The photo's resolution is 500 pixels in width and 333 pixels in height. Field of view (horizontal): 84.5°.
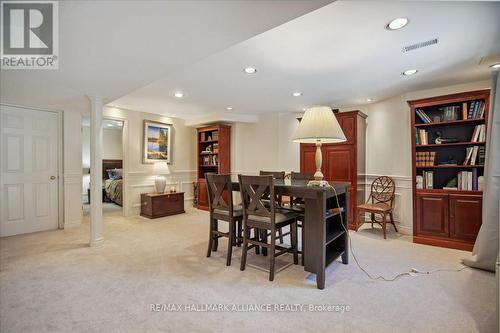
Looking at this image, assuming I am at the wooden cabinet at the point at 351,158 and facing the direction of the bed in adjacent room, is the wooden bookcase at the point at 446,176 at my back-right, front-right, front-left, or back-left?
back-left

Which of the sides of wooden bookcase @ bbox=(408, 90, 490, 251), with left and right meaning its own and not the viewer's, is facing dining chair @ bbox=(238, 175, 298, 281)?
front

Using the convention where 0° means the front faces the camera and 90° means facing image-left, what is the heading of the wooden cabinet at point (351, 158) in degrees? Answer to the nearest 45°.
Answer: approximately 45°

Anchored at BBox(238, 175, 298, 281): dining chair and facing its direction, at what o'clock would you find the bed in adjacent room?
The bed in adjacent room is roughly at 9 o'clock from the dining chair.

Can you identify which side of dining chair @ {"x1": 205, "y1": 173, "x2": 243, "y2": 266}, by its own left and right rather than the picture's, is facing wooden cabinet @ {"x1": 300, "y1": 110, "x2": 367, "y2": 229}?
front

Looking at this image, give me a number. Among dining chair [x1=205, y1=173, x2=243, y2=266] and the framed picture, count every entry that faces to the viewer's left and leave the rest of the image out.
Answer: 0

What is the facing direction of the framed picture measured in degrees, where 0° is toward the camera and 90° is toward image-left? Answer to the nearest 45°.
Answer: approximately 315°

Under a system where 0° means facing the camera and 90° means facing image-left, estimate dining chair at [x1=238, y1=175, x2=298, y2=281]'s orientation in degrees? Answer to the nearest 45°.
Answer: approximately 225°

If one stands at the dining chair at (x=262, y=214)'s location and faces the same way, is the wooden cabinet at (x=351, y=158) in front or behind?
in front
